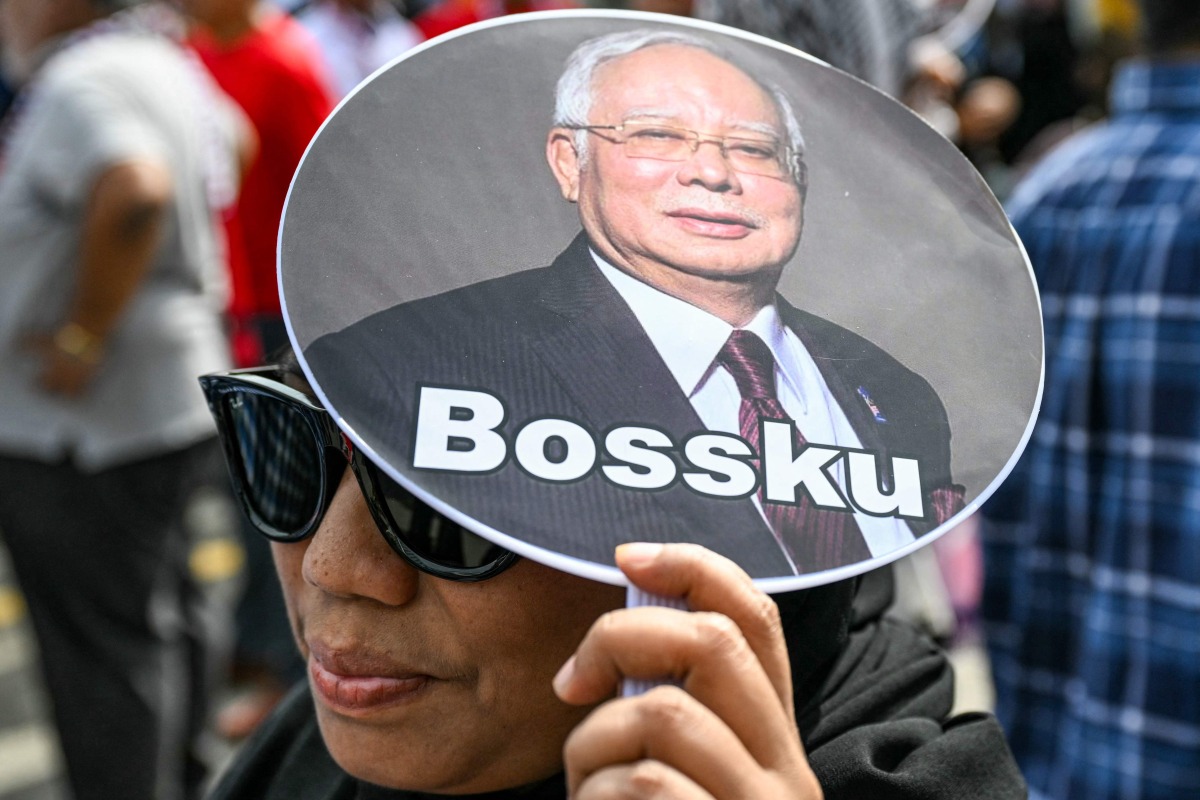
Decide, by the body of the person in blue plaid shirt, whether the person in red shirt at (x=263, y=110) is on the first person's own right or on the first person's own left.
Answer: on the first person's own left

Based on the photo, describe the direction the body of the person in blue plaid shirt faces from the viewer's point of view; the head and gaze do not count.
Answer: away from the camera
